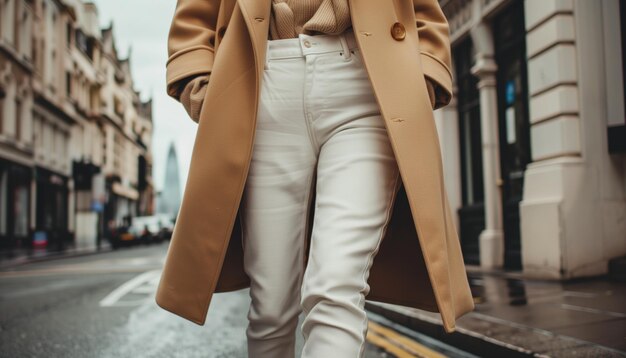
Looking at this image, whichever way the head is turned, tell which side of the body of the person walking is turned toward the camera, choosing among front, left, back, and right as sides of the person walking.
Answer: front

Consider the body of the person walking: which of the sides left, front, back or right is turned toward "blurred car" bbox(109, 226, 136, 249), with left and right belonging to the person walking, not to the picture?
back

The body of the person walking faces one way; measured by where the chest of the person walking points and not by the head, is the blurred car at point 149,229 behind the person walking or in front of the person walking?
behind
